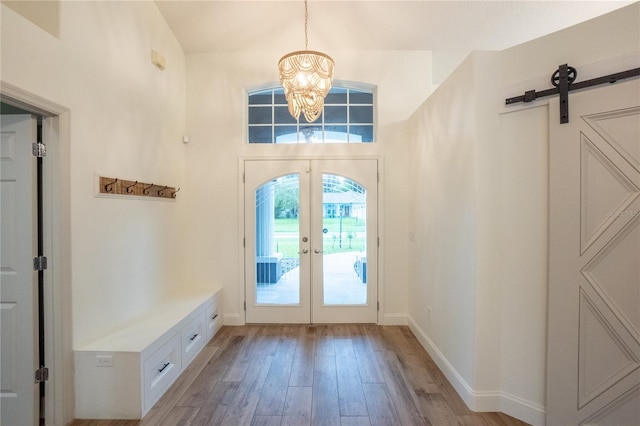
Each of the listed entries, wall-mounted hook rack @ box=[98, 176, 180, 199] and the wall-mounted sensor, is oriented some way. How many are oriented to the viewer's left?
0

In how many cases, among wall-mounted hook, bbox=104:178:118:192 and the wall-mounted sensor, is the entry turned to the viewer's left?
0

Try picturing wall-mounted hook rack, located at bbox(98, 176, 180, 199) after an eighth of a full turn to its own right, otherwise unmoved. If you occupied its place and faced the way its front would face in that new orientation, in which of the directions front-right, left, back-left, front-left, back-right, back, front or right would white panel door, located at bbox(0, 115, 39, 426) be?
front-right

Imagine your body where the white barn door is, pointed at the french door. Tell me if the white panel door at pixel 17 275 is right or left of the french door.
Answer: left

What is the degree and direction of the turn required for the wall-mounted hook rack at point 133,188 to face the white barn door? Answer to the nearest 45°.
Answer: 0° — it already faces it

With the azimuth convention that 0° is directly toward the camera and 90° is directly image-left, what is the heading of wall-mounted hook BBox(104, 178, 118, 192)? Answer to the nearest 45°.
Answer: approximately 315°

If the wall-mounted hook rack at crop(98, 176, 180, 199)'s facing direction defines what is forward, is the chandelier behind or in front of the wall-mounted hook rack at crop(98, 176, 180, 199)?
in front

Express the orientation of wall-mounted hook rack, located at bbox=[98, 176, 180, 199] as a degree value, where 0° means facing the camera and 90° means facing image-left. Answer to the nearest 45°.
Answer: approximately 315°
